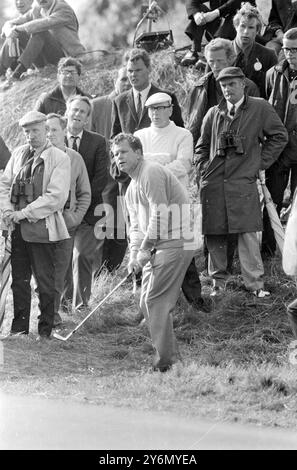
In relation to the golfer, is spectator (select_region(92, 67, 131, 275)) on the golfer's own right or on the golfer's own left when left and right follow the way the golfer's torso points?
on the golfer's own right

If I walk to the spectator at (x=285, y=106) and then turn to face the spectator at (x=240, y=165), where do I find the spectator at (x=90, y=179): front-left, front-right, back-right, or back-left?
front-right

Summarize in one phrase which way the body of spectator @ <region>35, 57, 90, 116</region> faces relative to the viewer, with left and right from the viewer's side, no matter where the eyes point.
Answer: facing the viewer

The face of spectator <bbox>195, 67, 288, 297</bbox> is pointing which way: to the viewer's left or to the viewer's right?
to the viewer's left

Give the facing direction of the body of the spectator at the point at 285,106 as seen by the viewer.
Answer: toward the camera

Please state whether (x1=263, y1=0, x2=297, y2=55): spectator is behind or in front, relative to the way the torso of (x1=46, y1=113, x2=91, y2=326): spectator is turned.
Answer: behind

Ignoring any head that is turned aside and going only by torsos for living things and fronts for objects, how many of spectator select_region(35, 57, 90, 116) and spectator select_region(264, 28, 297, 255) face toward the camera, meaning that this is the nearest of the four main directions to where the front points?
2

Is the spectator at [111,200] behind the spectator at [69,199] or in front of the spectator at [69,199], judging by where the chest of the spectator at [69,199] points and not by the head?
behind

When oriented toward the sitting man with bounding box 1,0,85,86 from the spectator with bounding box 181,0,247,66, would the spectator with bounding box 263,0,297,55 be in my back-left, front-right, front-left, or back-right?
back-right

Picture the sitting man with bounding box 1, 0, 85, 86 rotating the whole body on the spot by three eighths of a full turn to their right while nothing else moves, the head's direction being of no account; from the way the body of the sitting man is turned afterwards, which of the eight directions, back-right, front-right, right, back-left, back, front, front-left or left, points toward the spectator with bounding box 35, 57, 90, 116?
back

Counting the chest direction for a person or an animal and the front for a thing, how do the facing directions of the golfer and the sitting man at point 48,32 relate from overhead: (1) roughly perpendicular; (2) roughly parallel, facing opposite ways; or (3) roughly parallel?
roughly parallel

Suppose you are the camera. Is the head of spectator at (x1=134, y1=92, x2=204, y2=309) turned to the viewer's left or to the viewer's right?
to the viewer's left

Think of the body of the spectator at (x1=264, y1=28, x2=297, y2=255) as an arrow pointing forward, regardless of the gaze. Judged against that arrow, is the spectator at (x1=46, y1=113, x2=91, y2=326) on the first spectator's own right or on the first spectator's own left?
on the first spectator's own right
